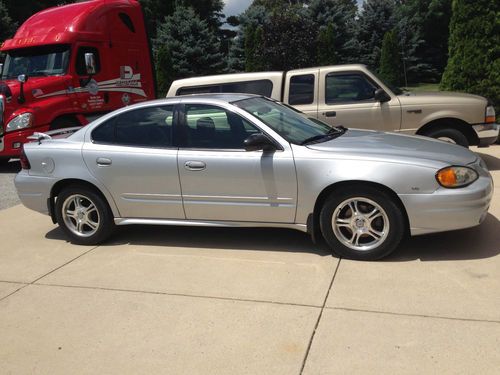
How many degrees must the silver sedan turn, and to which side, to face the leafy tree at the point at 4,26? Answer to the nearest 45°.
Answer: approximately 135° to its left

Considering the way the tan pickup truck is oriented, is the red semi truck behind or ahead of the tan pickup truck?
behind

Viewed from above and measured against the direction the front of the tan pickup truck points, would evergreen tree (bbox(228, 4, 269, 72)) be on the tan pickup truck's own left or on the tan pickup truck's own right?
on the tan pickup truck's own left

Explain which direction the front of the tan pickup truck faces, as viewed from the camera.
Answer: facing to the right of the viewer

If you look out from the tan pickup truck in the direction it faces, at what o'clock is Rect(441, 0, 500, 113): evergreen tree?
The evergreen tree is roughly at 10 o'clock from the tan pickup truck.

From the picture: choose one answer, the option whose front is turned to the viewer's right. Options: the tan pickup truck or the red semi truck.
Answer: the tan pickup truck

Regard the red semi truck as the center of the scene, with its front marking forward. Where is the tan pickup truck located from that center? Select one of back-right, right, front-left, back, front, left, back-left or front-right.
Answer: left

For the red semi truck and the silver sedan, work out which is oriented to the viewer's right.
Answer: the silver sedan

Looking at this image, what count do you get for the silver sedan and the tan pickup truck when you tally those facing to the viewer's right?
2

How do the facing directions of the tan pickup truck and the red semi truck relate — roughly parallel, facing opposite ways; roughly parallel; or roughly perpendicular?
roughly perpendicular

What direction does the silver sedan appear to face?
to the viewer's right

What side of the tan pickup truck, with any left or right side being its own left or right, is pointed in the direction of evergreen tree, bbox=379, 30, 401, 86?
left

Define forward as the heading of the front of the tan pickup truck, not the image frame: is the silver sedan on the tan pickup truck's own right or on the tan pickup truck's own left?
on the tan pickup truck's own right

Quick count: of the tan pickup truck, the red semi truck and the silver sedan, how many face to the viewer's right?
2

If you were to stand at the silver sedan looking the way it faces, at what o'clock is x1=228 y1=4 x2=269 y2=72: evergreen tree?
The evergreen tree is roughly at 9 o'clock from the silver sedan.
